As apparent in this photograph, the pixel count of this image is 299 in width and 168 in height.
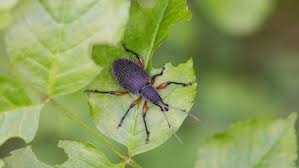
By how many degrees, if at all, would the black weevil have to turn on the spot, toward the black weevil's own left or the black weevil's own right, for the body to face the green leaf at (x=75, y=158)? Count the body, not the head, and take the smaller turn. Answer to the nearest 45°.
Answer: approximately 90° to the black weevil's own right

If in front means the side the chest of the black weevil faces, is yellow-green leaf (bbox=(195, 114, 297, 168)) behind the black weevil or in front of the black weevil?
in front

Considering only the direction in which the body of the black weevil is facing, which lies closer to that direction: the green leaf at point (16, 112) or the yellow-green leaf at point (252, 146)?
the yellow-green leaf

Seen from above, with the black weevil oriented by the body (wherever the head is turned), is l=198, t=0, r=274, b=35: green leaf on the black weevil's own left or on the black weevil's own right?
on the black weevil's own left

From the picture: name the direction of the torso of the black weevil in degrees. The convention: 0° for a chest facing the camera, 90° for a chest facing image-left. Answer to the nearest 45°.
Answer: approximately 315°

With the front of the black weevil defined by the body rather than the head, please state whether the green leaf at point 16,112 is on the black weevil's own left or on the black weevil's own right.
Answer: on the black weevil's own right
